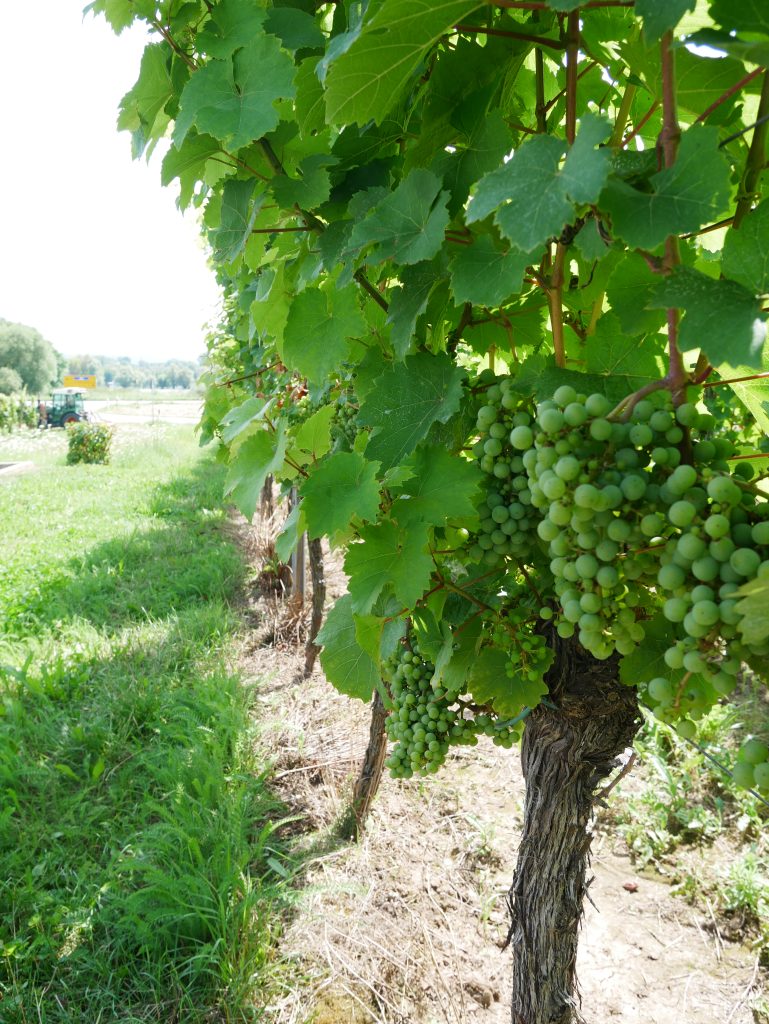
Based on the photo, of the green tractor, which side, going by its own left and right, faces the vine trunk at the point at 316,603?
left

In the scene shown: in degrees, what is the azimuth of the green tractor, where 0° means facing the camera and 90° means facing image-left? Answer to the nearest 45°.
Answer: approximately 90°

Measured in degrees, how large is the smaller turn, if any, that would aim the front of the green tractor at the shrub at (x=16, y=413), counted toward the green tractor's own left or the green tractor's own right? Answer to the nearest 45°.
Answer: approximately 45° to the green tractor's own right
